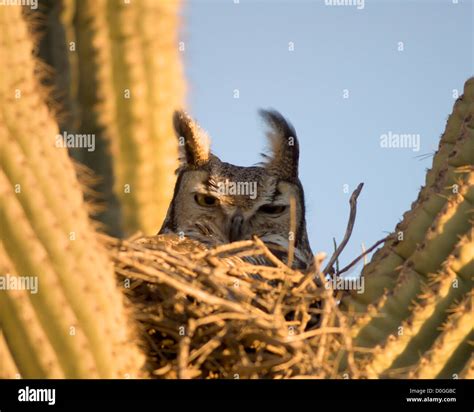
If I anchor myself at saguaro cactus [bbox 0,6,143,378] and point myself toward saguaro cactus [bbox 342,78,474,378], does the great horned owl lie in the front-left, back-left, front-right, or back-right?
front-left

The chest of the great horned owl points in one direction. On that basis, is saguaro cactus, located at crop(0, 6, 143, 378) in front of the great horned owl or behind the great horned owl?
in front

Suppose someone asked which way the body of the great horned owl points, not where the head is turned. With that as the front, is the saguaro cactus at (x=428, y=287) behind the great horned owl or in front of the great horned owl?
in front

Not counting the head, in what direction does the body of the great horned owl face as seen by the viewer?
toward the camera
